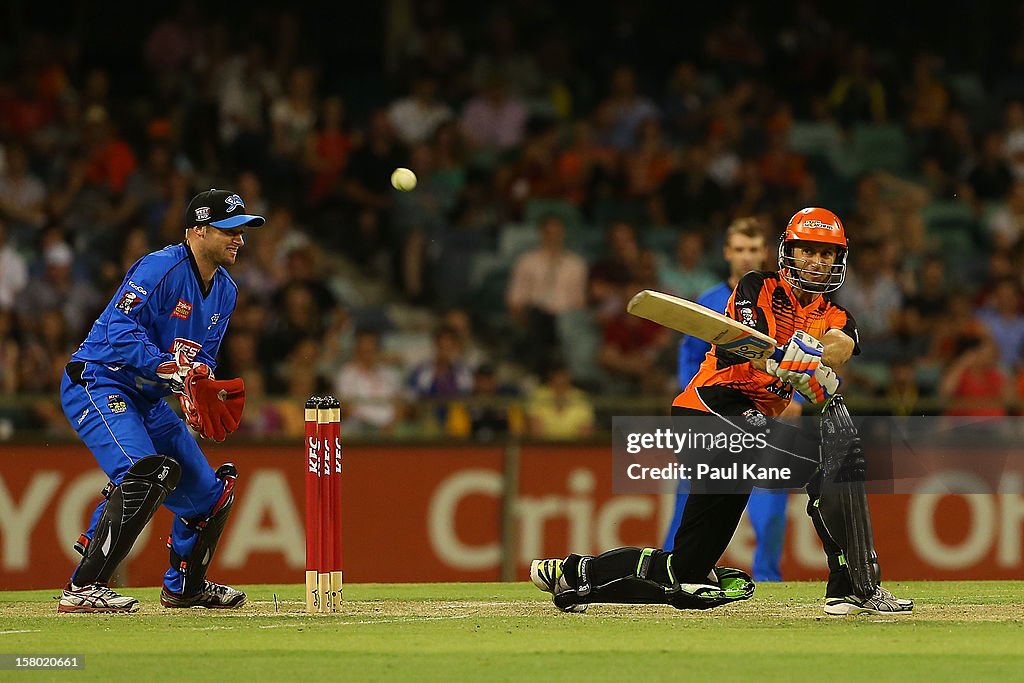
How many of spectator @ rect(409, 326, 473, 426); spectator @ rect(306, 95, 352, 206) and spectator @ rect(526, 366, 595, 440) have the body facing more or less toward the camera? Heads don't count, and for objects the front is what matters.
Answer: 3

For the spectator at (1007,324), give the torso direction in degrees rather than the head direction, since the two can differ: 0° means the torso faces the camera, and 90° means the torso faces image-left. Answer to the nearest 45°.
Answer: approximately 0°

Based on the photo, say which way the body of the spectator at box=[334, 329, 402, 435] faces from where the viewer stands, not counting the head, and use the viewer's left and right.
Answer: facing the viewer

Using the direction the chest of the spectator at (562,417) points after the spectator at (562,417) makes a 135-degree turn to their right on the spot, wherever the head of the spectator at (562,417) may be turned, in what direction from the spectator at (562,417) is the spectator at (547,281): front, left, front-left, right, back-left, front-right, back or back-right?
front-right

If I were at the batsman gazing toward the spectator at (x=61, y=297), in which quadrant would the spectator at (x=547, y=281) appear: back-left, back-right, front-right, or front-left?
front-right

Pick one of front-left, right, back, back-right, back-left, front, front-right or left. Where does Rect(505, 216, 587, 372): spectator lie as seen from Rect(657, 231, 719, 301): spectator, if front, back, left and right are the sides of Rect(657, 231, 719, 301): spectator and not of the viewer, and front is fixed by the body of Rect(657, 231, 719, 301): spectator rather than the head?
right

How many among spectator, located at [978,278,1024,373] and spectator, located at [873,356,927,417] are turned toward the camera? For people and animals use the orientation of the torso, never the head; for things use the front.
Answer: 2

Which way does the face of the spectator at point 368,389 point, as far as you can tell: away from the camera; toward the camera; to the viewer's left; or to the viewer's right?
toward the camera

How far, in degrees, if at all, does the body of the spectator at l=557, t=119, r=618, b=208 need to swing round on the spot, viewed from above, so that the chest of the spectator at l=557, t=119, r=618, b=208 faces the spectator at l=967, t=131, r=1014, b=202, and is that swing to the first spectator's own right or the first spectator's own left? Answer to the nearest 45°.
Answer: approximately 90° to the first spectator's own left

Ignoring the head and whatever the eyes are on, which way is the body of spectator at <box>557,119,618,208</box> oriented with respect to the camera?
toward the camera

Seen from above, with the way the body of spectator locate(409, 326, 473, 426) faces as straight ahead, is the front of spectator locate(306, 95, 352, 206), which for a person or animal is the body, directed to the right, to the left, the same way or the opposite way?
the same way

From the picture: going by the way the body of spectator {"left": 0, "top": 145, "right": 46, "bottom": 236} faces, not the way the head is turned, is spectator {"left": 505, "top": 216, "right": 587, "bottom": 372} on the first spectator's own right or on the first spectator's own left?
on the first spectator's own left

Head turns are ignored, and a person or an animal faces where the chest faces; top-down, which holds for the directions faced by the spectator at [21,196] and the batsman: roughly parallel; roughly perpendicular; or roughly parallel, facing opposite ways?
roughly parallel

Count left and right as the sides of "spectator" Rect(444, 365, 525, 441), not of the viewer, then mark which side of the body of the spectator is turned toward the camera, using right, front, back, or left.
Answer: front

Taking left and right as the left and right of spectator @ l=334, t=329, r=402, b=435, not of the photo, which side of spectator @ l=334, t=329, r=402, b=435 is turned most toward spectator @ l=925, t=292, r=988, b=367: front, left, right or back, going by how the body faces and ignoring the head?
left

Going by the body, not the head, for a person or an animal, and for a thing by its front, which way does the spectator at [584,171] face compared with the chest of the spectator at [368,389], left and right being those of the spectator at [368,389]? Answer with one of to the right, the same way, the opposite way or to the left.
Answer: the same way

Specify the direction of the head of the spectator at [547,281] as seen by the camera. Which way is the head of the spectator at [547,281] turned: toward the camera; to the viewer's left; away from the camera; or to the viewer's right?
toward the camera

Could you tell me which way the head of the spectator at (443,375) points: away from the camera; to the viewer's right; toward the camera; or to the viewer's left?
toward the camera
